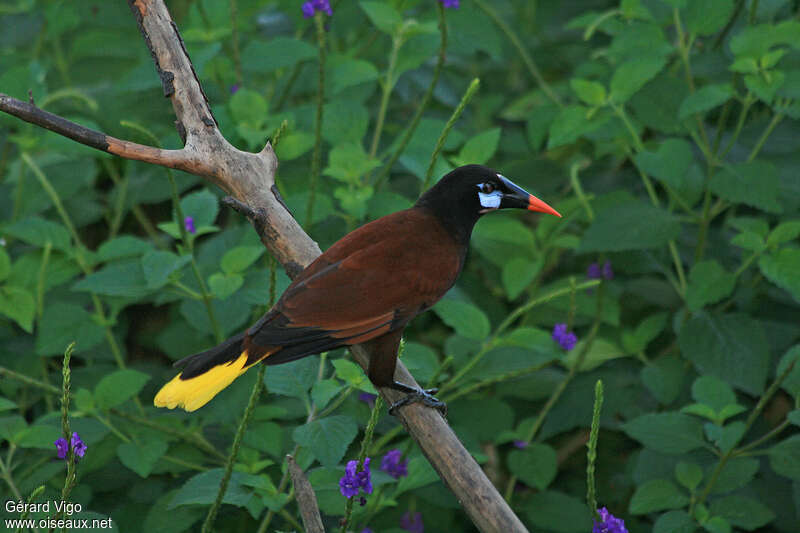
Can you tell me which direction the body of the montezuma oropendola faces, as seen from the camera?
to the viewer's right

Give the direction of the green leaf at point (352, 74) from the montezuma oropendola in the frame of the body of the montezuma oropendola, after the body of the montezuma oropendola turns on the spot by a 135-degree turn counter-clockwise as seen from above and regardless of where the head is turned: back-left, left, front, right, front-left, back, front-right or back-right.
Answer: front-right

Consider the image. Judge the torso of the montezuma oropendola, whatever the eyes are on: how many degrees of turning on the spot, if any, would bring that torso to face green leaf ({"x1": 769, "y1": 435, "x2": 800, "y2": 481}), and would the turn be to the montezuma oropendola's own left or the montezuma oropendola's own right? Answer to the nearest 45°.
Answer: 0° — it already faces it

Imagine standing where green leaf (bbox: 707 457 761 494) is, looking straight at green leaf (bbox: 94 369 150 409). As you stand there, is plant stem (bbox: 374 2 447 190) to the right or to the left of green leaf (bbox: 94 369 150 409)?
right

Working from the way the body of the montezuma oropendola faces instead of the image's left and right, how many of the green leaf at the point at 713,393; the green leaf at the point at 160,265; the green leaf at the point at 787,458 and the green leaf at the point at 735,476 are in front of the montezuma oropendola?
3

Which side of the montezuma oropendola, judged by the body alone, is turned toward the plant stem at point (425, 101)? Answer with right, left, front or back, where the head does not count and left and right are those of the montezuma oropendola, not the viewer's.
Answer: left

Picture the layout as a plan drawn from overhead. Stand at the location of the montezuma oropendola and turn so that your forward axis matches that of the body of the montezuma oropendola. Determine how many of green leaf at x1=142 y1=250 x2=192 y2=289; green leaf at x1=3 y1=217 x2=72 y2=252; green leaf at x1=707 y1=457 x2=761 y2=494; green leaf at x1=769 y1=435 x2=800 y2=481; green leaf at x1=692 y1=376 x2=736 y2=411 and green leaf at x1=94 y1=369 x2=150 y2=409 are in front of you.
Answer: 3

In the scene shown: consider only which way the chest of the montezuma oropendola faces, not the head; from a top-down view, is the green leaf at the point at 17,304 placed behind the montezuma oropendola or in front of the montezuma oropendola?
behind

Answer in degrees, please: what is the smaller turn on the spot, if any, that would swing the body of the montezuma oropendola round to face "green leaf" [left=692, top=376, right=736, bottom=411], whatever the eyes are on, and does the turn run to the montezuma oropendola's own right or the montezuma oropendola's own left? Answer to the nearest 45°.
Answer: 0° — it already faces it

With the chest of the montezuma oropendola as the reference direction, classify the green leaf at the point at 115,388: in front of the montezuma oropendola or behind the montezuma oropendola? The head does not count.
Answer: behind
